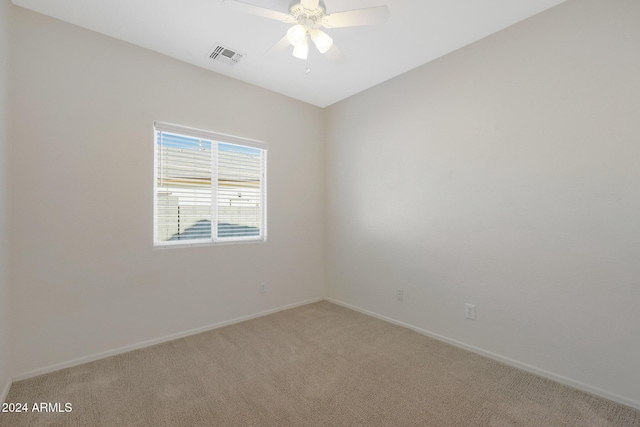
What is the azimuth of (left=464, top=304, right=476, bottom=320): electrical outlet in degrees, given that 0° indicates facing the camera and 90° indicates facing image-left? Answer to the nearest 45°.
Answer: approximately 45°

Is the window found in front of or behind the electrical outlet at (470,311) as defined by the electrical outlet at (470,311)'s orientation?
in front
